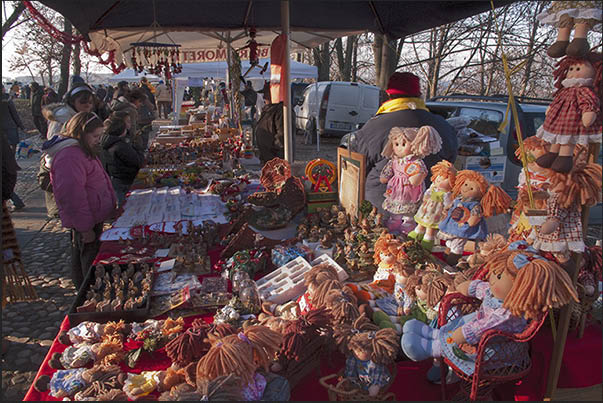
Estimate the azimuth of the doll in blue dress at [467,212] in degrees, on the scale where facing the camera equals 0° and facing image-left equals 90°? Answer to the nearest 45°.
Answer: approximately 45°

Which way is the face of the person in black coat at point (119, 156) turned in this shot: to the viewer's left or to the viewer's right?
to the viewer's right

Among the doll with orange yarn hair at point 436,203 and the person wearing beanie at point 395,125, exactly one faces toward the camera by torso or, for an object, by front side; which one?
the doll with orange yarn hair

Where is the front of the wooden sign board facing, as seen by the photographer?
facing the viewer and to the left of the viewer

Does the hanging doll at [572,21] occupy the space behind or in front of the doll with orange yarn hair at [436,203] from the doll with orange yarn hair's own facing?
in front

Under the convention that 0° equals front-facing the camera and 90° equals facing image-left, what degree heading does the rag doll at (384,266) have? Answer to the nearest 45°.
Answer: approximately 45°

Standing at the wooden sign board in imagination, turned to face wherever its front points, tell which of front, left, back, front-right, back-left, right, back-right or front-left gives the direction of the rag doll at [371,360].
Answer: front-left

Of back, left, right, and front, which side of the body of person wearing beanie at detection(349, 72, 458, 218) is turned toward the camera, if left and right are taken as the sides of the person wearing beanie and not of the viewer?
back

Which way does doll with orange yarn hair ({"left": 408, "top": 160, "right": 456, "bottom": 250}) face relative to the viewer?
toward the camera
